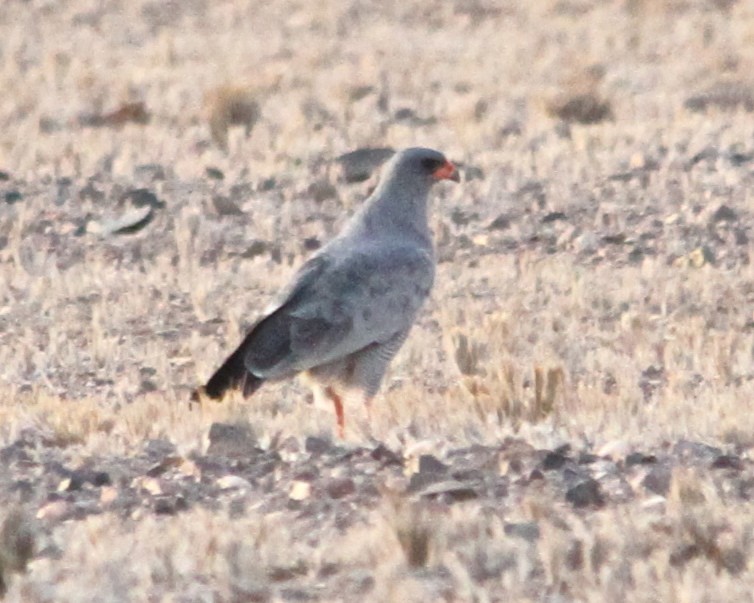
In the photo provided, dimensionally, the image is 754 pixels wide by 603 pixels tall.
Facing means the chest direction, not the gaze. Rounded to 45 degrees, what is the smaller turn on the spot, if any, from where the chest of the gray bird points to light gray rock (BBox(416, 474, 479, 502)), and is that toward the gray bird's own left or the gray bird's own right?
approximately 90° to the gray bird's own right

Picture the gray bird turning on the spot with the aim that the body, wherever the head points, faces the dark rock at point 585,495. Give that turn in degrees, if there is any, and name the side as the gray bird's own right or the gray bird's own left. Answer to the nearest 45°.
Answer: approximately 90° to the gray bird's own right

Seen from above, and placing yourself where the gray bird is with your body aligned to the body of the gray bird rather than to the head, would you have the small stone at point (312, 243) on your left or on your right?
on your left

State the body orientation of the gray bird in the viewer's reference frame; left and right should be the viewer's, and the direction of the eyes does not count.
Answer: facing to the right of the viewer

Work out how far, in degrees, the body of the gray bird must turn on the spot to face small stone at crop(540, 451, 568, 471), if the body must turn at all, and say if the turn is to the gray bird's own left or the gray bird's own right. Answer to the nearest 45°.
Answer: approximately 90° to the gray bird's own right

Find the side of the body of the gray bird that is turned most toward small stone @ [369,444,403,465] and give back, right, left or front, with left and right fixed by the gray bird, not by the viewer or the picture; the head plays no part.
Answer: right

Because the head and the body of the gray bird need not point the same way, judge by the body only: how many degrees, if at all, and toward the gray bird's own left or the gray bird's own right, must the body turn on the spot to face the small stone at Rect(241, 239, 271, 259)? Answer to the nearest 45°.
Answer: approximately 90° to the gray bird's own left

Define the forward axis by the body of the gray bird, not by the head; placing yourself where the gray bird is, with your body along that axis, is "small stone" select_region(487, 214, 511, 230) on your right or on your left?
on your left

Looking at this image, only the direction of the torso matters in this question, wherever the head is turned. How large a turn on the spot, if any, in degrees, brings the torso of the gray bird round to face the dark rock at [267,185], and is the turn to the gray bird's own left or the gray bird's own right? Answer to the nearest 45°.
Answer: approximately 90° to the gray bird's own left
